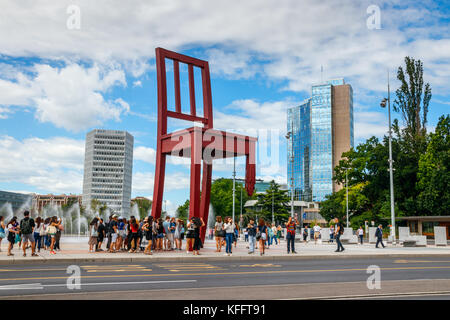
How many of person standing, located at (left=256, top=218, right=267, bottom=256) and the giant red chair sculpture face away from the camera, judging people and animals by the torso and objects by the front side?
1

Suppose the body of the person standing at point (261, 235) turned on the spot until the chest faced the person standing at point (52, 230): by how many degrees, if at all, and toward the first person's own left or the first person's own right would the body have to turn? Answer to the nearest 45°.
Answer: approximately 90° to the first person's own left

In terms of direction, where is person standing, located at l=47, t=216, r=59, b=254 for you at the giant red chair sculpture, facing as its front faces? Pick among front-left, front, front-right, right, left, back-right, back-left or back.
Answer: back-right

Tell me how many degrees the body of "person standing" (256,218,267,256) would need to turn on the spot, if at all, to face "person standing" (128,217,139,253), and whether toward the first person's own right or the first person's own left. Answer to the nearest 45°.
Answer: approximately 90° to the first person's own left

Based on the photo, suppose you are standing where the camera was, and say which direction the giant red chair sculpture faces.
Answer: facing the viewer and to the right of the viewer

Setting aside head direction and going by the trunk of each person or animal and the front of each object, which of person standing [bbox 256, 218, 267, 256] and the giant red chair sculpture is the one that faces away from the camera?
the person standing

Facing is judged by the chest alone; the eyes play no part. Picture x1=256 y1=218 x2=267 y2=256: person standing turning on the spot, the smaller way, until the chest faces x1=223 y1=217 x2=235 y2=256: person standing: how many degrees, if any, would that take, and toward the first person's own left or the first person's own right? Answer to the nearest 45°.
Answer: approximately 135° to the first person's own left

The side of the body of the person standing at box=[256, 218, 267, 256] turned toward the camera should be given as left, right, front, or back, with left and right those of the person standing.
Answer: back
